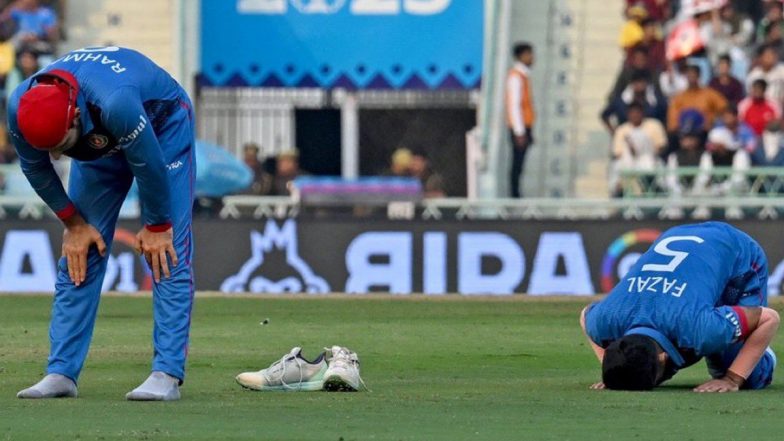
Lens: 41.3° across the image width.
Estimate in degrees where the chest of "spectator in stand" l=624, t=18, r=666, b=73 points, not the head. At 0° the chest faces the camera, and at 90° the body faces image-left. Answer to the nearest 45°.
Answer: approximately 0°

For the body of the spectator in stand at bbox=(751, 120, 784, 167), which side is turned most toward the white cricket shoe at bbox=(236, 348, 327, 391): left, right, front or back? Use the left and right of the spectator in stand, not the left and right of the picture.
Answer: front

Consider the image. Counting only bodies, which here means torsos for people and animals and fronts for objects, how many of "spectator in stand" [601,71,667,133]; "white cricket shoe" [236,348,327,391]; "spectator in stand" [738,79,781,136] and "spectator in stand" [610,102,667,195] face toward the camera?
3

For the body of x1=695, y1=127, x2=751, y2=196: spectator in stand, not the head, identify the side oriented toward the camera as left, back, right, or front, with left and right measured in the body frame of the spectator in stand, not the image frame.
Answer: front

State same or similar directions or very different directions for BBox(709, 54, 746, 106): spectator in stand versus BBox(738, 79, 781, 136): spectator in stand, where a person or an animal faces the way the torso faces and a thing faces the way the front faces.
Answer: same or similar directions

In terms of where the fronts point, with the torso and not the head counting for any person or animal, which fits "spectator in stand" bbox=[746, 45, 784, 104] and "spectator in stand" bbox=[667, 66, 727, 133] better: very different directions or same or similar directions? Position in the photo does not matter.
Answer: same or similar directions

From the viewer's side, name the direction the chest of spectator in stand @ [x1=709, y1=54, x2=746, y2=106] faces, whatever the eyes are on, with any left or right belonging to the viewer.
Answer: facing the viewer

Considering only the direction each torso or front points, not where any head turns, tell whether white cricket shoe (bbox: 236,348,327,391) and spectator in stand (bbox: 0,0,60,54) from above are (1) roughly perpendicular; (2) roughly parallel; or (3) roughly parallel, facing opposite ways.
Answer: roughly perpendicular

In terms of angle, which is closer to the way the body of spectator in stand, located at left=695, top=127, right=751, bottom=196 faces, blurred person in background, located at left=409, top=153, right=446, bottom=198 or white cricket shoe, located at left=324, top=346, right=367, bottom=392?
the white cricket shoe

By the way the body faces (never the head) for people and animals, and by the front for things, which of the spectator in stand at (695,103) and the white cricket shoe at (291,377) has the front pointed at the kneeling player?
the spectator in stand

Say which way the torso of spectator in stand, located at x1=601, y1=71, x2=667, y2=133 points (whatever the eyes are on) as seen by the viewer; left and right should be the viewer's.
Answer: facing the viewer
